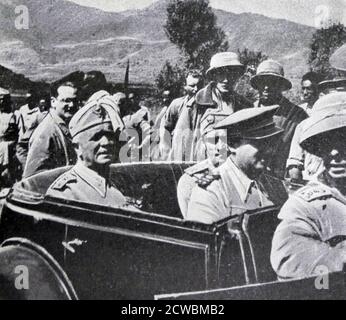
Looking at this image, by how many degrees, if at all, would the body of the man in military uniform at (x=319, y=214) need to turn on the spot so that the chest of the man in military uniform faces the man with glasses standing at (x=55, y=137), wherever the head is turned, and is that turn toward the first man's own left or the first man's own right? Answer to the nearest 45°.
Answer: approximately 135° to the first man's own right

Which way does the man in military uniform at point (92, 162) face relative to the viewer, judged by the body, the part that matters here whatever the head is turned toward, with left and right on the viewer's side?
facing the viewer and to the right of the viewer

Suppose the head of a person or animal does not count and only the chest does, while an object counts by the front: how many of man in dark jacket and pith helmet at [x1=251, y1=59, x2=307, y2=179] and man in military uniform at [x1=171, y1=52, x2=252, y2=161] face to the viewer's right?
0

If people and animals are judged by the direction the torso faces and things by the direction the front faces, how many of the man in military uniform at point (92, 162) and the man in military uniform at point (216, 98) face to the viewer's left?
0

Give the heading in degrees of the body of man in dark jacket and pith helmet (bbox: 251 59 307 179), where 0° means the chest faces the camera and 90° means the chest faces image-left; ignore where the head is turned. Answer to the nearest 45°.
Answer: approximately 45°

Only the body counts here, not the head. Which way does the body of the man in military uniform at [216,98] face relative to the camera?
toward the camera

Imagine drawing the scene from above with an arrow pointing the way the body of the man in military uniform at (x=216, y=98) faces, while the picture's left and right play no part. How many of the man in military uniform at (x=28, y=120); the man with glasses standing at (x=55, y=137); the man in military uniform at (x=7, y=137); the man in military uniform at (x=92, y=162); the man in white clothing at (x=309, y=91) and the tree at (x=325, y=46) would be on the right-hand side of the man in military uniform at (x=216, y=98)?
4
